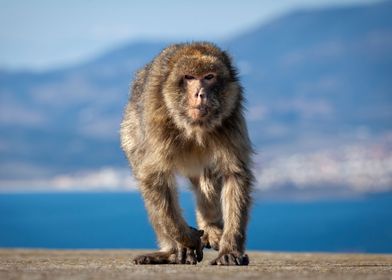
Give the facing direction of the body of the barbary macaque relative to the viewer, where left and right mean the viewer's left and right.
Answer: facing the viewer
